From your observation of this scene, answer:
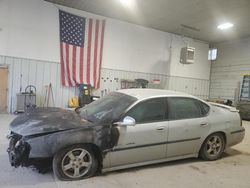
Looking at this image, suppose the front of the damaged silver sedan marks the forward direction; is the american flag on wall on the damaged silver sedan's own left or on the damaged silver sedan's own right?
on the damaged silver sedan's own right

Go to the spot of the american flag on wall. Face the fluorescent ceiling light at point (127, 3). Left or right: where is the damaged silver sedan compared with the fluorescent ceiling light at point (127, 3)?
right

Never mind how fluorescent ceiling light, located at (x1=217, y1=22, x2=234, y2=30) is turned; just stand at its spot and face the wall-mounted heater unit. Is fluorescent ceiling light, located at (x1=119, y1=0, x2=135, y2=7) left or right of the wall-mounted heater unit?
left

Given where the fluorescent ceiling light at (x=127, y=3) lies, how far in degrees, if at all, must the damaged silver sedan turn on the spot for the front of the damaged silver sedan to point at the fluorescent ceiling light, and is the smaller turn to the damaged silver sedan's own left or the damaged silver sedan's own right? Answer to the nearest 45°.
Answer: approximately 135° to the damaged silver sedan's own right

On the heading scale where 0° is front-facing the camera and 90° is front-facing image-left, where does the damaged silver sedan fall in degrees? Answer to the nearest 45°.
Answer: approximately 45°
